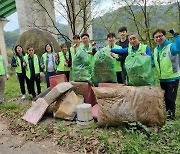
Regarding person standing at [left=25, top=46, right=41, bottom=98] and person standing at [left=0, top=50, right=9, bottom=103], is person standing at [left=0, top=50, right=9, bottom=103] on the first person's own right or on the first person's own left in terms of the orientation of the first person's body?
on the first person's own right

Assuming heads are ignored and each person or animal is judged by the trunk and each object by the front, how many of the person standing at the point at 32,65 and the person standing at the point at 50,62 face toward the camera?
2

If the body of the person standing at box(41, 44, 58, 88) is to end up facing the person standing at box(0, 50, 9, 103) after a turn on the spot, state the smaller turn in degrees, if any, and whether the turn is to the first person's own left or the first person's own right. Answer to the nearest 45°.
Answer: approximately 90° to the first person's own right

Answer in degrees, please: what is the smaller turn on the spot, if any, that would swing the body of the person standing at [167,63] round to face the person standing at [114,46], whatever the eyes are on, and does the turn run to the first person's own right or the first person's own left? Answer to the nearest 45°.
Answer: approximately 90° to the first person's own right

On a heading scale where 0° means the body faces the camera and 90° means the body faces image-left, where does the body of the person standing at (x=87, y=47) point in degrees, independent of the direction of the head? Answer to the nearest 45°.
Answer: approximately 0°

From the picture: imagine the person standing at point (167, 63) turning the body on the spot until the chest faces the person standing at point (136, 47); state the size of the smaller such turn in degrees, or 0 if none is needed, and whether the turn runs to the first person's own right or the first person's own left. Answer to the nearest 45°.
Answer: approximately 45° to the first person's own right

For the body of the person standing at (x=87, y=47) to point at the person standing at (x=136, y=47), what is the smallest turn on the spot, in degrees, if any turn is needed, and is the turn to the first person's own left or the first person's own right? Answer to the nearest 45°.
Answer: approximately 45° to the first person's own left

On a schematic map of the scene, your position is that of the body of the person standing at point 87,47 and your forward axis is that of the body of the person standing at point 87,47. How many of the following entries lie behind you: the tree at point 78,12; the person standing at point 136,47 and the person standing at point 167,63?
1

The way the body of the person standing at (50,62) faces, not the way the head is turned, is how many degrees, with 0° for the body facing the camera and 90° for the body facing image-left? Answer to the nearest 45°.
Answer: approximately 0°

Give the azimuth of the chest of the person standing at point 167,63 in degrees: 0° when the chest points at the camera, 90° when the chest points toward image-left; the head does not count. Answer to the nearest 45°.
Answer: approximately 45°
